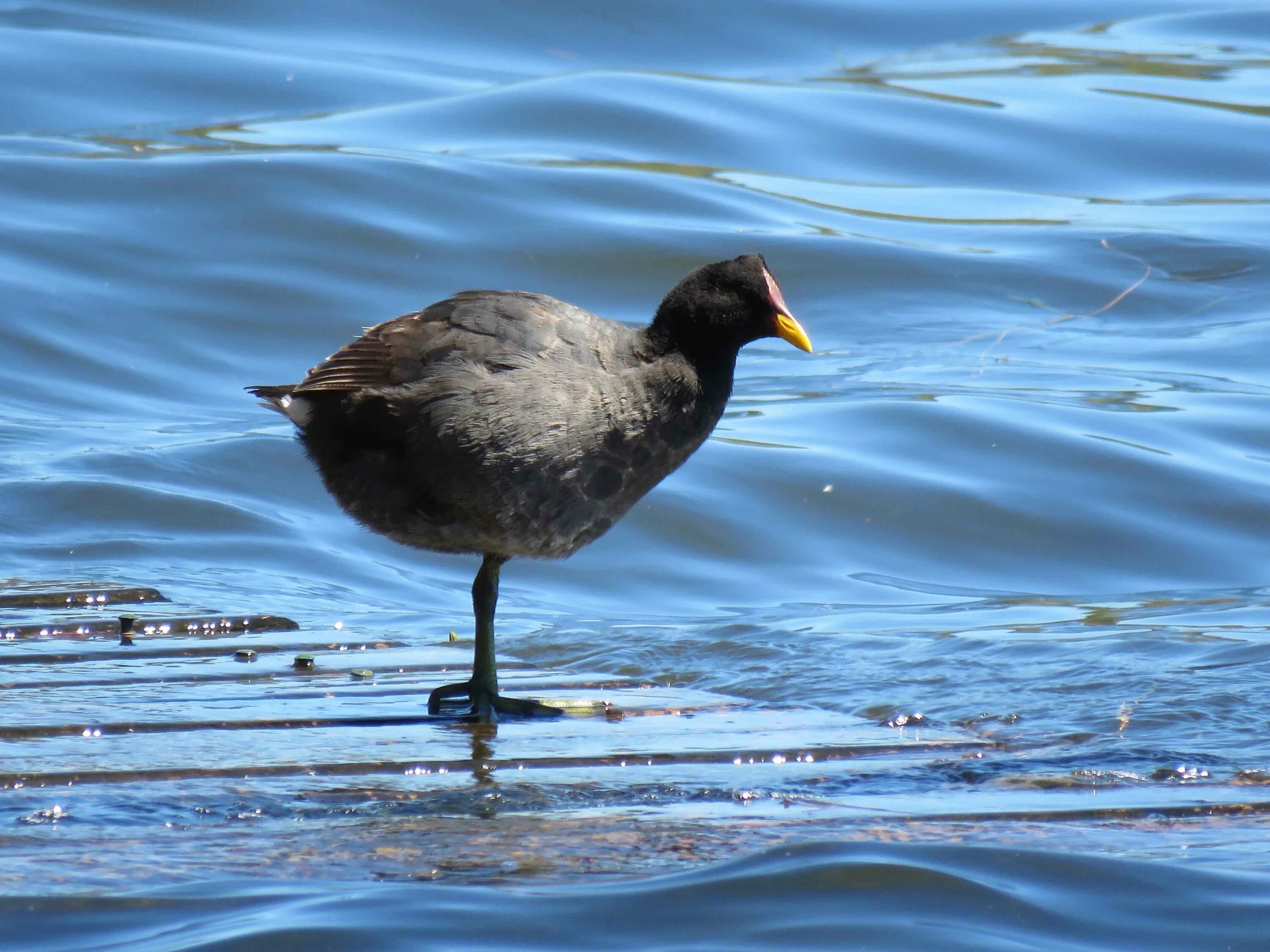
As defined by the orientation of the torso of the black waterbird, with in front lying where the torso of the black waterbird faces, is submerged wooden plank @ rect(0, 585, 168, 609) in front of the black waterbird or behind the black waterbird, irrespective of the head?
behind

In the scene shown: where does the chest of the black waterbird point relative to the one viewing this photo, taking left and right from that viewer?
facing to the right of the viewer

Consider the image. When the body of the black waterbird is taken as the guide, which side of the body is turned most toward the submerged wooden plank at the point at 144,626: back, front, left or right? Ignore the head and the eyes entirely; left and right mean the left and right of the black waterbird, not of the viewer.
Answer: back
